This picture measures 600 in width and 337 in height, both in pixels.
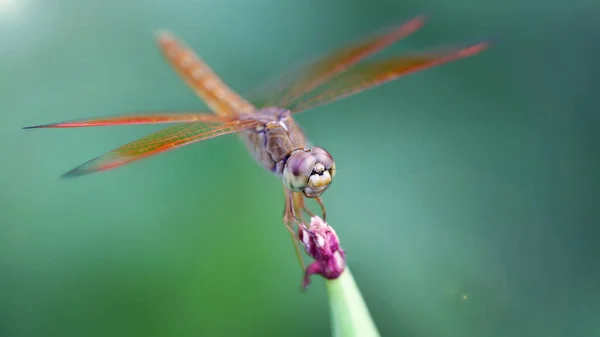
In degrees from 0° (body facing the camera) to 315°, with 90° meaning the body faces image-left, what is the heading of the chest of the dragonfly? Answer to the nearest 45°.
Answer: approximately 315°
